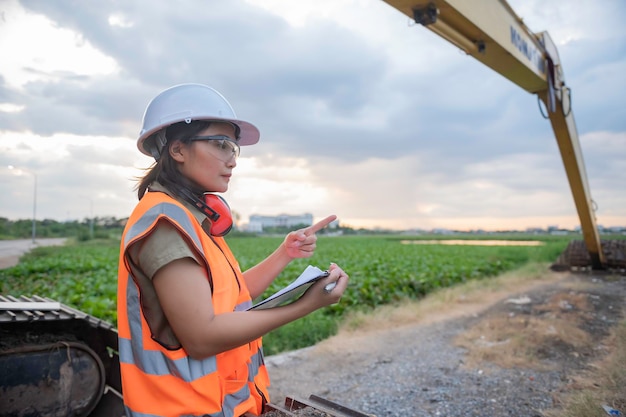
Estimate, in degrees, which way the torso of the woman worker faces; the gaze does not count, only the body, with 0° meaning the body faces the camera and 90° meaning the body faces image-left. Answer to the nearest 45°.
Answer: approximately 270°

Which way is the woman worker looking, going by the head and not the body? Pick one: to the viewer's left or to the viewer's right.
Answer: to the viewer's right
